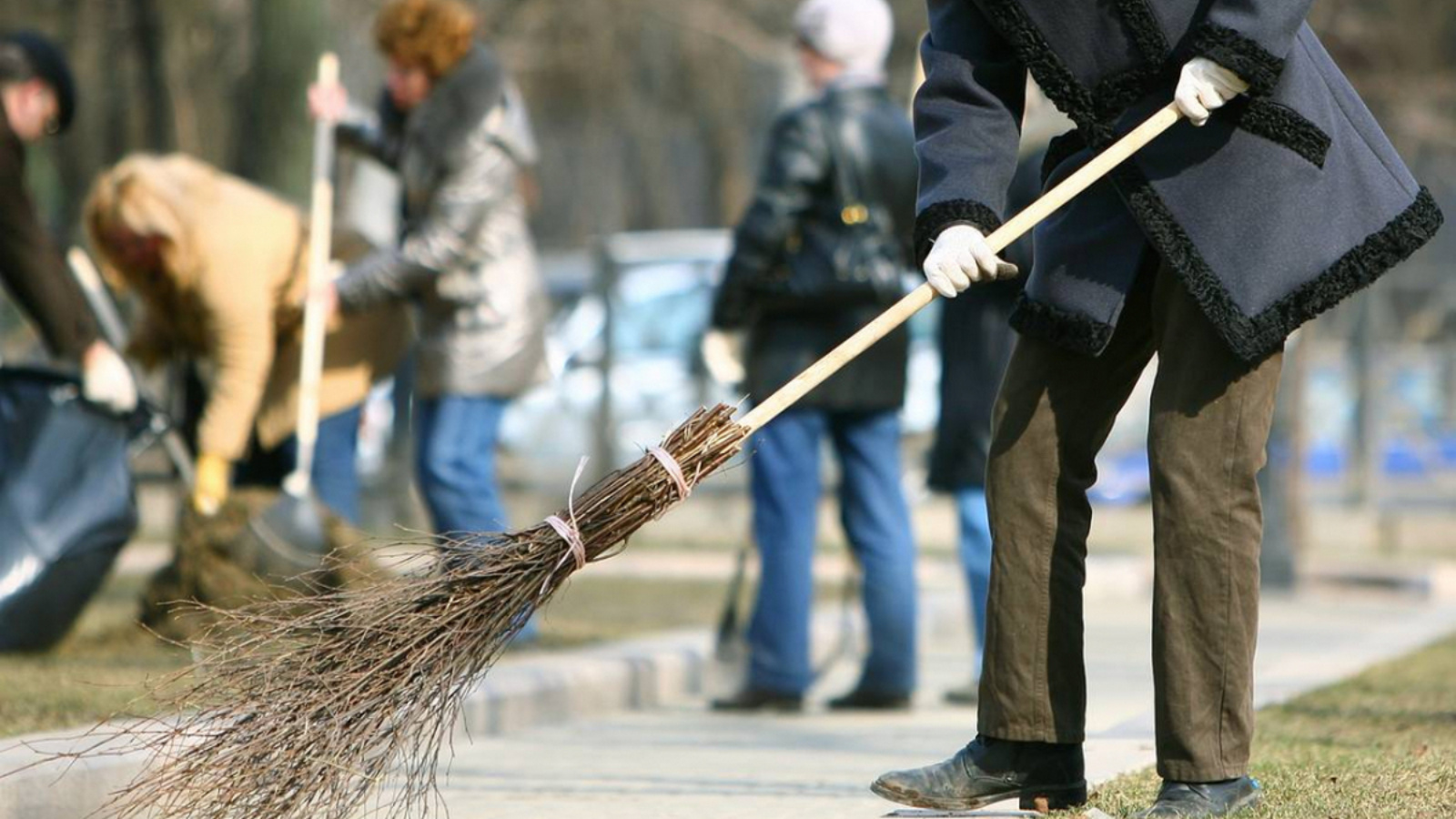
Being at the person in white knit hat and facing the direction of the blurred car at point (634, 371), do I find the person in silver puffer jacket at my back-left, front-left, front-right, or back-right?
front-left

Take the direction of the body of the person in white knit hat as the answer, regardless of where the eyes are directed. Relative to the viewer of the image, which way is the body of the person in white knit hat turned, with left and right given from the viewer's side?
facing away from the viewer and to the left of the viewer

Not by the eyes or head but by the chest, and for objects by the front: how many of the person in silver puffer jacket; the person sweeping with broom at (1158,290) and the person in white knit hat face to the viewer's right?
0

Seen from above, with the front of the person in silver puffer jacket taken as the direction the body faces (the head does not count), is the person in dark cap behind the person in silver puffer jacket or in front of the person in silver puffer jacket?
in front

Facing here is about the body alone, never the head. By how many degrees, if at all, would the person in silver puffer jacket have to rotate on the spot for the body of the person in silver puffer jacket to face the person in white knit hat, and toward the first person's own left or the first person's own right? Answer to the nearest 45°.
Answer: approximately 135° to the first person's own left

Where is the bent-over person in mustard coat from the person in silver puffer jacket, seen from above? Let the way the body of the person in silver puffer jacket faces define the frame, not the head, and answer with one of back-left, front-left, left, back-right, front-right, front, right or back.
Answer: front

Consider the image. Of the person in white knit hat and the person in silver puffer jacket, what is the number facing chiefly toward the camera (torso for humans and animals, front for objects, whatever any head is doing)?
0

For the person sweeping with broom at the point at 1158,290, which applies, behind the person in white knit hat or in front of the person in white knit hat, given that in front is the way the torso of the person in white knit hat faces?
behind

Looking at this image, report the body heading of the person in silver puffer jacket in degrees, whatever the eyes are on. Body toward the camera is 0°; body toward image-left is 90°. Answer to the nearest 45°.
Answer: approximately 90°

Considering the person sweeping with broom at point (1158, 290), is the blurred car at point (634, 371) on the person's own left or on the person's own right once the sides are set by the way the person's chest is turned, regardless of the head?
on the person's own right

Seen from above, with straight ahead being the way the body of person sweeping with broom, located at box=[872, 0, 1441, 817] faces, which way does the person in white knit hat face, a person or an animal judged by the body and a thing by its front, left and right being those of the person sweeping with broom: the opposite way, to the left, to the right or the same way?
to the right

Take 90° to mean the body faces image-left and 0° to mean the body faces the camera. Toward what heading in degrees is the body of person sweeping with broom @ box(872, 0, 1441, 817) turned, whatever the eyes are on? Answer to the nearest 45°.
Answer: approximately 45°

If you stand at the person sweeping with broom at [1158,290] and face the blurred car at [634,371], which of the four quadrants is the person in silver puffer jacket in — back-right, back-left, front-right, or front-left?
front-left
